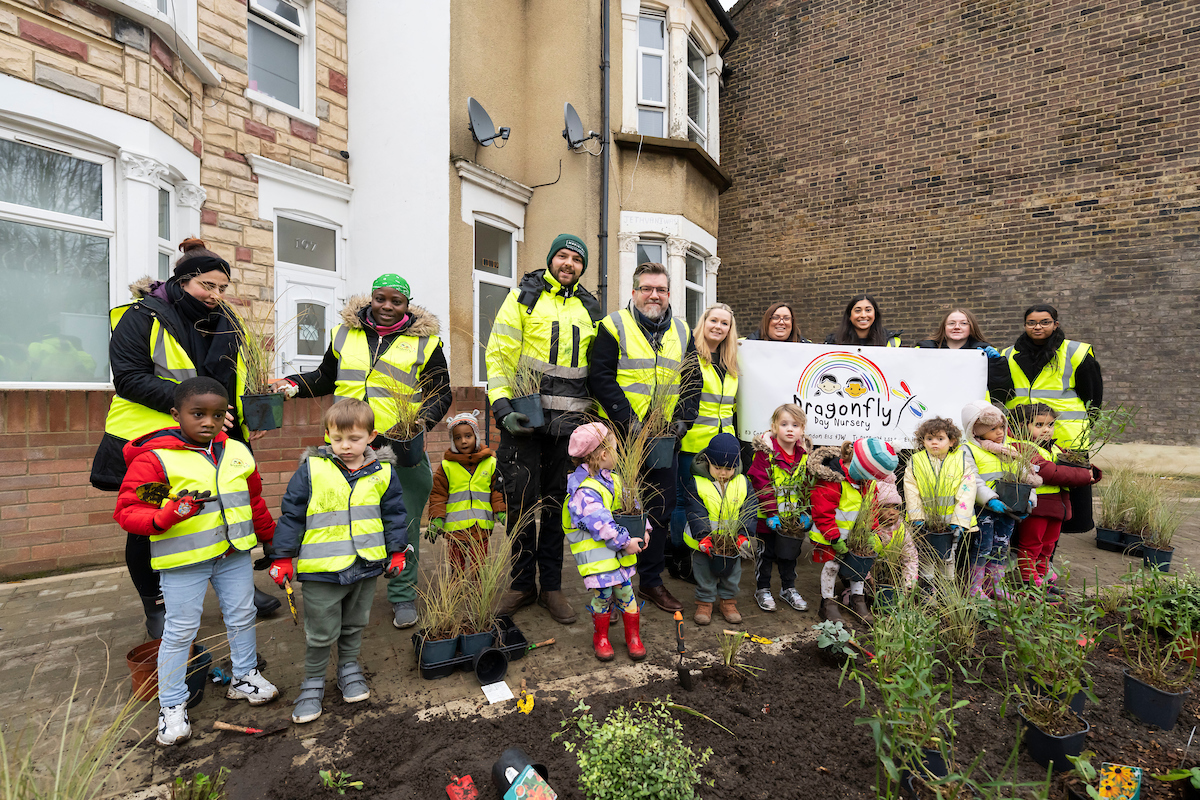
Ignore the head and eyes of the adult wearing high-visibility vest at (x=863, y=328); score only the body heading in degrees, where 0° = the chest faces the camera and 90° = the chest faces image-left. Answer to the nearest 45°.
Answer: approximately 0°

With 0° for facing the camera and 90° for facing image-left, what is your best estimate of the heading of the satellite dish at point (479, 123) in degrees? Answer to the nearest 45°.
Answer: approximately 315°

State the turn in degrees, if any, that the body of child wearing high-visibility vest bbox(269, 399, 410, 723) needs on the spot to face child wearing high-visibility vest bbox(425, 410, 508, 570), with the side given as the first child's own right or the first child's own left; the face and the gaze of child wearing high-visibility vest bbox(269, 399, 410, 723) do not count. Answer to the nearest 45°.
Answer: approximately 135° to the first child's own left

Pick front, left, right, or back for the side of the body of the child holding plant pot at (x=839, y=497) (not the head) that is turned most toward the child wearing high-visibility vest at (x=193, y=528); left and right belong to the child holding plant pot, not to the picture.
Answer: right
